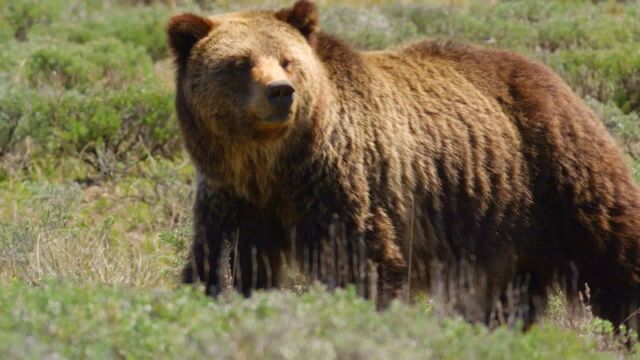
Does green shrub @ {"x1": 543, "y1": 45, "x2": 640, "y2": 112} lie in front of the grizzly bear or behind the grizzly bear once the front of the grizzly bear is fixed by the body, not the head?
behind

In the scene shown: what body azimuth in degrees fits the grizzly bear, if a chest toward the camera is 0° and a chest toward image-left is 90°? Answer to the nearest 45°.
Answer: approximately 45°

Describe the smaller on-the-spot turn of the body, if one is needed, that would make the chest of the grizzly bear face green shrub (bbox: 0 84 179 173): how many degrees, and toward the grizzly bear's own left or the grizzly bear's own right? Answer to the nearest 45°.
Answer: approximately 90° to the grizzly bear's own right

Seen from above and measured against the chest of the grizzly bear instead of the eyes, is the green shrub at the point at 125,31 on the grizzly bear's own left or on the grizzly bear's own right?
on the grizzly bear's own right

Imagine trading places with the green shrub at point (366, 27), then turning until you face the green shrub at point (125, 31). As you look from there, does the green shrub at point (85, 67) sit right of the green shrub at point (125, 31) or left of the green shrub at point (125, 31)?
left

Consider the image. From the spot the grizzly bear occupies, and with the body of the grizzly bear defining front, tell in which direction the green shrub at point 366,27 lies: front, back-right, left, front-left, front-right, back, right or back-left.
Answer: back-right

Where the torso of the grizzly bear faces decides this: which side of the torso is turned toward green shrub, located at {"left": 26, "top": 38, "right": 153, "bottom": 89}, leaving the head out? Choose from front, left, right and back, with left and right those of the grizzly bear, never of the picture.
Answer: right
